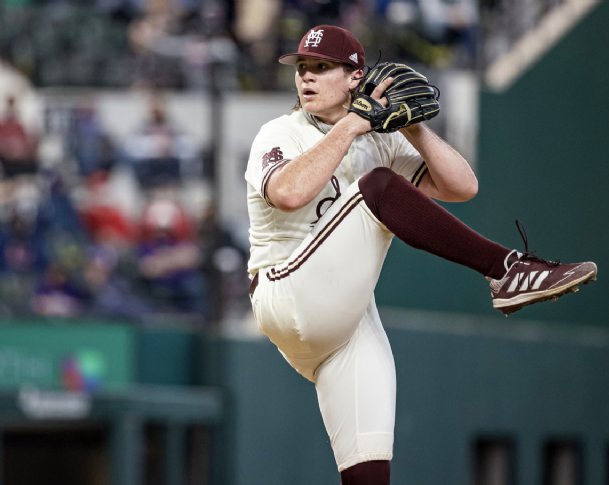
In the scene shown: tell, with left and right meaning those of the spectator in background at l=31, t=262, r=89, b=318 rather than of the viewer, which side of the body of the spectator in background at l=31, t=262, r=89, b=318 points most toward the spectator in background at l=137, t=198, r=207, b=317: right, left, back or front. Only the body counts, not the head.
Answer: left

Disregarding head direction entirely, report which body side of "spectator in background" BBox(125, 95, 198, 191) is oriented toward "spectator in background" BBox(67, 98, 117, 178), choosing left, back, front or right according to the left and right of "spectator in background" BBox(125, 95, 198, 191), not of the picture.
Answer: right

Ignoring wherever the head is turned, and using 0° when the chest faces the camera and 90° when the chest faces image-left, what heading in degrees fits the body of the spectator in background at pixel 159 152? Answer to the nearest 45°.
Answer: approximately 0°

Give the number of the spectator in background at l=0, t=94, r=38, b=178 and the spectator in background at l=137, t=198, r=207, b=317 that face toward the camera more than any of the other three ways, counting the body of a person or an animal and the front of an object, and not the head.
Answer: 2

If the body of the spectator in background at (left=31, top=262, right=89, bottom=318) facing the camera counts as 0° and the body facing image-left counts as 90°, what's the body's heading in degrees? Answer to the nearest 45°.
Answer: approximately 0°
